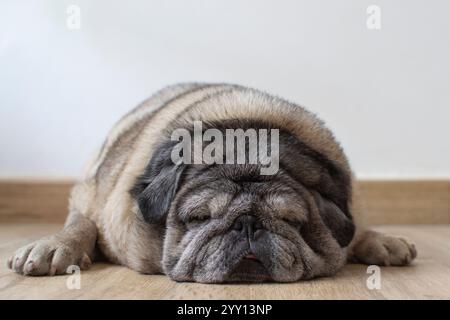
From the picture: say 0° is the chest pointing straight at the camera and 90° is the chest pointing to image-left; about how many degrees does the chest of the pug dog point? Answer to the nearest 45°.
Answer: approximately 0°
